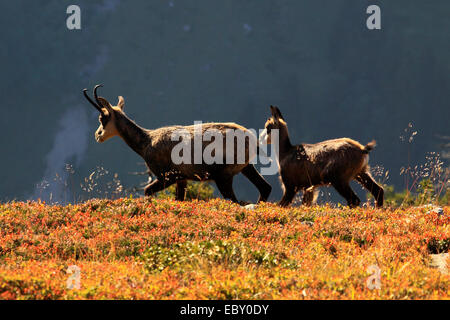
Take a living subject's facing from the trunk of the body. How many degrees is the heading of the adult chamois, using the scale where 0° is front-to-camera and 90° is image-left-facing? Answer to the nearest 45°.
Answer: approximately 90°

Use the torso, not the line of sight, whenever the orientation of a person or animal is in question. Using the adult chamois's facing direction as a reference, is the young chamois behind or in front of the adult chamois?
behind

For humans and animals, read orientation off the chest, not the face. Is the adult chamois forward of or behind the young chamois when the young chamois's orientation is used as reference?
forward

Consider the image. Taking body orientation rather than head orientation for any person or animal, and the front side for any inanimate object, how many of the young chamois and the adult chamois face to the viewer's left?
2

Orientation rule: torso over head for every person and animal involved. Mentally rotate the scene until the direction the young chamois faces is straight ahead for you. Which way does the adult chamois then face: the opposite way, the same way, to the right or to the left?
the same way

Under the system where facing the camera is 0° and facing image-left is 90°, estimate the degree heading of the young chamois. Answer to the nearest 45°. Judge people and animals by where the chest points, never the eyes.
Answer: approximately 90°
